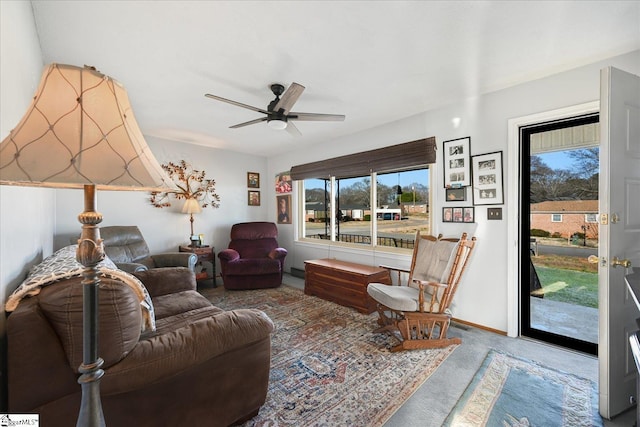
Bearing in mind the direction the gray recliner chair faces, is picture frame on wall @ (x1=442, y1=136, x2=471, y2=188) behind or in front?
in front

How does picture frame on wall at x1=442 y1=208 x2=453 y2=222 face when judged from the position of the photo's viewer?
facing the viewer

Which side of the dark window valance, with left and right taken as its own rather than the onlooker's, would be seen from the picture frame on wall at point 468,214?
left

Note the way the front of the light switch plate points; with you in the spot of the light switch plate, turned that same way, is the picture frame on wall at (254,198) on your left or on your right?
on your right

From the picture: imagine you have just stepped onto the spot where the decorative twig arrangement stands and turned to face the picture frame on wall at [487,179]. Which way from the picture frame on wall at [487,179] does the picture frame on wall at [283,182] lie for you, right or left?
left

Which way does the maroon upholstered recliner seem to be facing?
toward the camera

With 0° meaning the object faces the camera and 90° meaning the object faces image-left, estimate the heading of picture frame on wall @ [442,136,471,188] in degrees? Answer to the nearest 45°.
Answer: approximately 45°

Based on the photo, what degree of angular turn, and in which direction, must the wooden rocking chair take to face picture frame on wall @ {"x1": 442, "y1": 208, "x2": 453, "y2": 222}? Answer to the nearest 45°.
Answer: approximately 135° to its right

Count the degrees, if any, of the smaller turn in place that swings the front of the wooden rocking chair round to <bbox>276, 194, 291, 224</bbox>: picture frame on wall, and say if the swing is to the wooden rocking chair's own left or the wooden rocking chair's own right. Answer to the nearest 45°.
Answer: approximately 90° to the wooden rocking chair's own right

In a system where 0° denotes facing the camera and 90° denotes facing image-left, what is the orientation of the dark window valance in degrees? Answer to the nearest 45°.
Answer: approximately 45°

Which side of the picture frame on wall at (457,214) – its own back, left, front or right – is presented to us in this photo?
front

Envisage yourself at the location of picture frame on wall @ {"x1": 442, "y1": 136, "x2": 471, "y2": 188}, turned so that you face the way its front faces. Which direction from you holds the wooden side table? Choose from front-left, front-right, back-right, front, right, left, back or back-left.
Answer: front-right

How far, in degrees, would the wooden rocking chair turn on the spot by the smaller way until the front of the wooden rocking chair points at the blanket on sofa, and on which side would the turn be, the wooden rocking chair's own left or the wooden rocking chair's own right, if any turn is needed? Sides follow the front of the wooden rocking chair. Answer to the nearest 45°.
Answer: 0° — it already faces it

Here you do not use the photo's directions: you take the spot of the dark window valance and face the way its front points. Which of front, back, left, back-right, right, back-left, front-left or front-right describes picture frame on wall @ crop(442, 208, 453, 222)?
left
